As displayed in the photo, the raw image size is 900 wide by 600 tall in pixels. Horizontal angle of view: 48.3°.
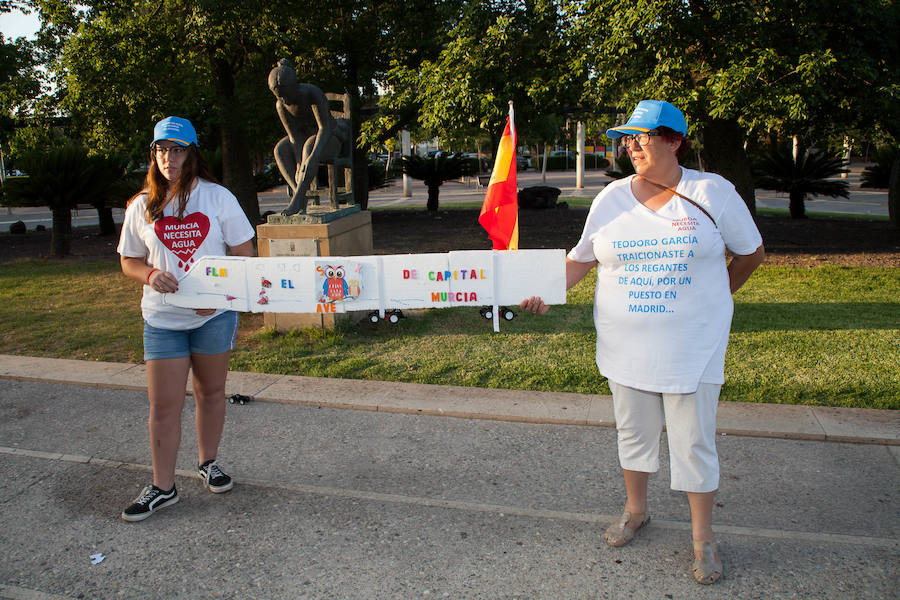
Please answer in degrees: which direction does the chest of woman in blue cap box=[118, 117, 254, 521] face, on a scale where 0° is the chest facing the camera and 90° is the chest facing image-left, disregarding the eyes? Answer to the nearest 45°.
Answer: approximately 0°

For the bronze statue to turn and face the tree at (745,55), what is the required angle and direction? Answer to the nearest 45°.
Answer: approximately 135° to its left

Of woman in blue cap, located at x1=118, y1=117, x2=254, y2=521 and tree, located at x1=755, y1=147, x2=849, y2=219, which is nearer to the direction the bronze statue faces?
the woman in blue cap

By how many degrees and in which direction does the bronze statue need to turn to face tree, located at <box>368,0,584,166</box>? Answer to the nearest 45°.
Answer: approximately 180°

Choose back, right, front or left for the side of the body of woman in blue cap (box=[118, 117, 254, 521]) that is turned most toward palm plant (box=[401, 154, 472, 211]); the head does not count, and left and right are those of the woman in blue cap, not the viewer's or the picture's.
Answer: back

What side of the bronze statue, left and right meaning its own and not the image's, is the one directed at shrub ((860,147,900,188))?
back

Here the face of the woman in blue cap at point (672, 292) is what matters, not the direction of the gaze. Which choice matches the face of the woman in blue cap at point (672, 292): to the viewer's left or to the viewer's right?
to the viewer's left

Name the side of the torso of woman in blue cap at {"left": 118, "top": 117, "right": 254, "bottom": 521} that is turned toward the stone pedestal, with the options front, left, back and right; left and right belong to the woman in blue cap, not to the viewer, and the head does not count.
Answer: back

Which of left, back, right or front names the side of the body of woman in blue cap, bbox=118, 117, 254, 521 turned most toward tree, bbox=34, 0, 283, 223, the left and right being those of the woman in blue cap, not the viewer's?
back

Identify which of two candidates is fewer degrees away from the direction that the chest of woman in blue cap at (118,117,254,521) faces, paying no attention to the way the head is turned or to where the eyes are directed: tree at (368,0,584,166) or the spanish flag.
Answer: the spanish flag

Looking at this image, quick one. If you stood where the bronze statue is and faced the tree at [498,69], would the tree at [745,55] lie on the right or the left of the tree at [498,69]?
right

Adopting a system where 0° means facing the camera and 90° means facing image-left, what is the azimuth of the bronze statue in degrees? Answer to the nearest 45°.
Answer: approximately 45°
